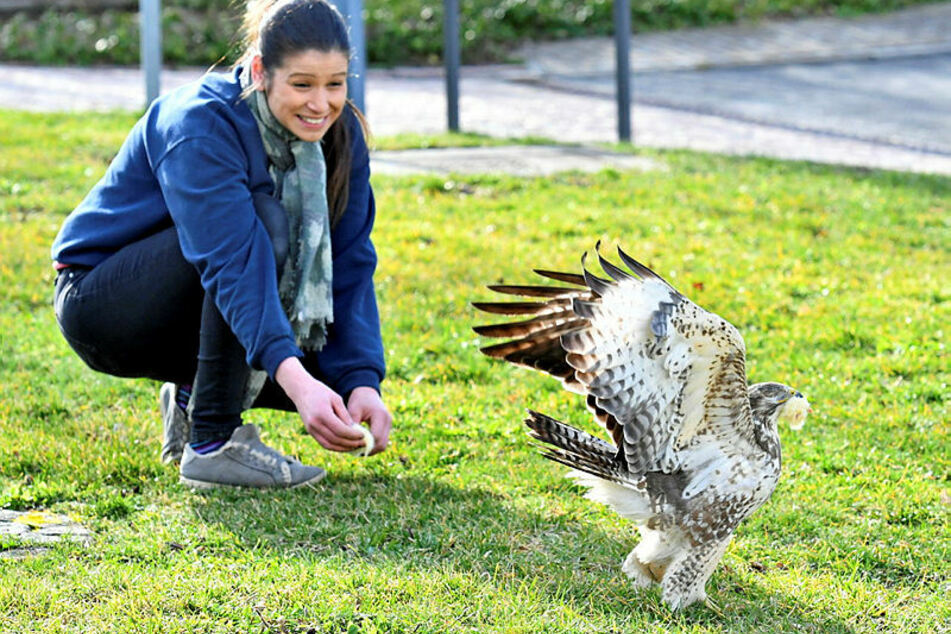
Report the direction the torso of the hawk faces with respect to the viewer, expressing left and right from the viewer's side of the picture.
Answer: facing to the right of the viewer

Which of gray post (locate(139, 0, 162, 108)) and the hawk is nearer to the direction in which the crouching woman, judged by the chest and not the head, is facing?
the hawk

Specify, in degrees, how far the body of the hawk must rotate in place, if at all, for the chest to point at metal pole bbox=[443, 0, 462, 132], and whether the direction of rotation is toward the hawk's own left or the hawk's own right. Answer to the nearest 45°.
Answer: approximately 90° to the hawk's own left

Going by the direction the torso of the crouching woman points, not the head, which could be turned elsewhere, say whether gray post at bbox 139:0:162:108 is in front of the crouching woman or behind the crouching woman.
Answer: behind

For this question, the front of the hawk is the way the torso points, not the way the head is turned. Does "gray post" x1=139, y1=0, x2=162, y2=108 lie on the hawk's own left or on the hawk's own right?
on the hawk's own left

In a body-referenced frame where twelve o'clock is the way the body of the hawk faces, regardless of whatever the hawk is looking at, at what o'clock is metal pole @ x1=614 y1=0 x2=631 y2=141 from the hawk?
The metal pole is roughly at 9 o'clock from the hawk.

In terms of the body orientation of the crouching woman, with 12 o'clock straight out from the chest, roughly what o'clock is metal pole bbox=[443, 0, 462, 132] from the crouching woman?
The metal pole is roughly at 8 o'clock from the crouching woman.

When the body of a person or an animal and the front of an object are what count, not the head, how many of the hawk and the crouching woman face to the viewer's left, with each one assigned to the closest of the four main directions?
0
